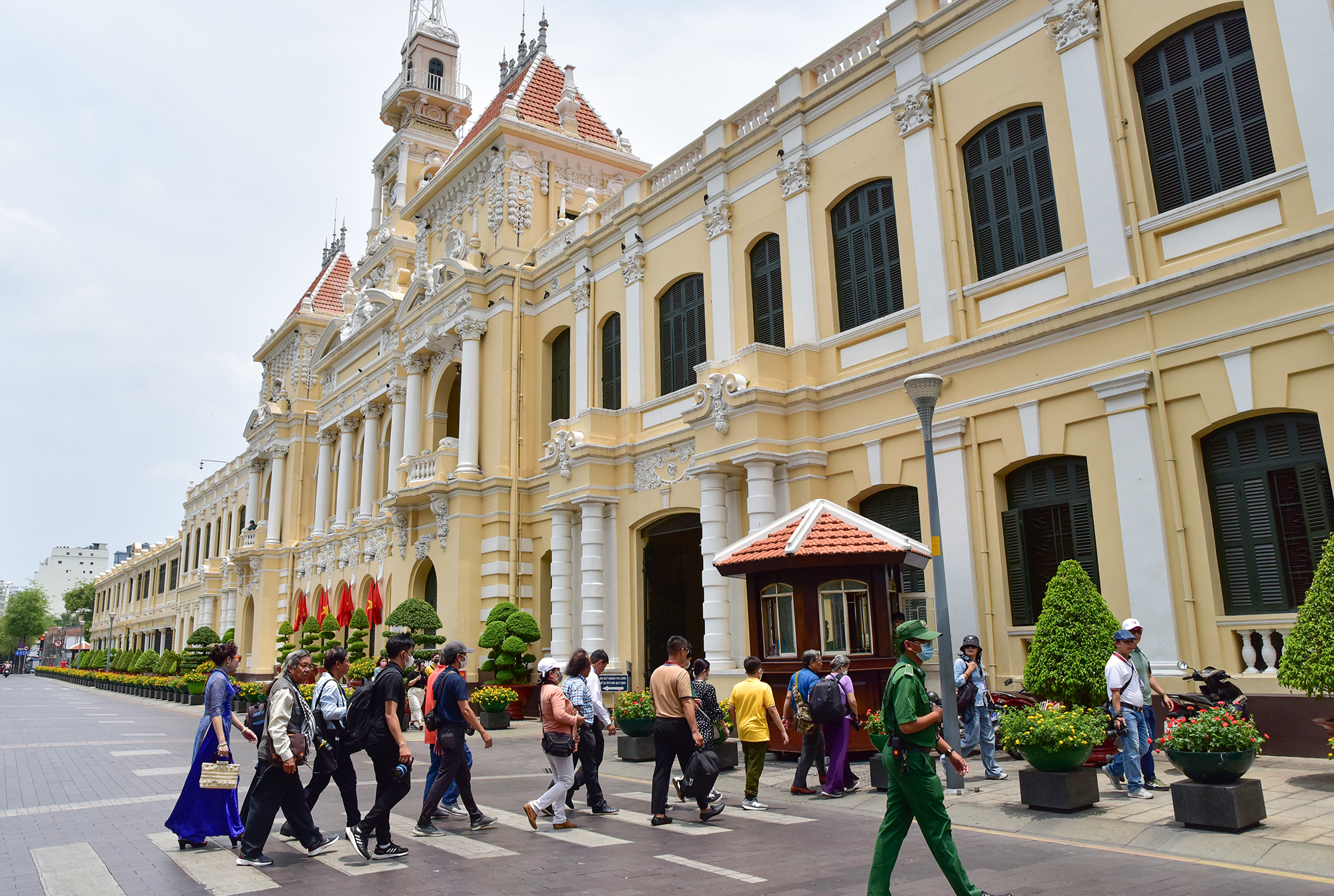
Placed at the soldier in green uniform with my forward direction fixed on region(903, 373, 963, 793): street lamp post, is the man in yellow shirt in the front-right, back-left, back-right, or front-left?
front-left

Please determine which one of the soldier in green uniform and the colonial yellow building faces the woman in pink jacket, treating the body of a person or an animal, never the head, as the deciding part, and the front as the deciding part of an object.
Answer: the colonial yellow building

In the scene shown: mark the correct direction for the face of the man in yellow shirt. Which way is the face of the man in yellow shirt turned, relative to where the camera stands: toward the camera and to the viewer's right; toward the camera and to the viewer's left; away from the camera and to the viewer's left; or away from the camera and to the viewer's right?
away from the camera and to the viewer's right

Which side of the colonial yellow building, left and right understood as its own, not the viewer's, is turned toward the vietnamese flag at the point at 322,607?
right

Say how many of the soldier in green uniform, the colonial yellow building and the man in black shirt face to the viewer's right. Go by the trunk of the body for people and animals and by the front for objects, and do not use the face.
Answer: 2

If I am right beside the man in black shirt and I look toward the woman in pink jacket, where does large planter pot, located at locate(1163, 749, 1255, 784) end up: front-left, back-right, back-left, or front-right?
front-right

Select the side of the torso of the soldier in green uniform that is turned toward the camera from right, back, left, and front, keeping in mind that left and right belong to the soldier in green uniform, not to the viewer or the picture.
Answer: right

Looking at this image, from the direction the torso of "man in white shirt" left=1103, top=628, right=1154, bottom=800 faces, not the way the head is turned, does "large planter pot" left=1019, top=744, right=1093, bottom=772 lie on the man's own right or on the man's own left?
on the man's own right

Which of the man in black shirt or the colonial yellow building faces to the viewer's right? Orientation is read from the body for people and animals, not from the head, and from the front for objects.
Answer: the man in black shirt

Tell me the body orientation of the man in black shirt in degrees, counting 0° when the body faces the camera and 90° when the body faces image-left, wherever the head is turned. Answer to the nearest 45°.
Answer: approximately 270°
